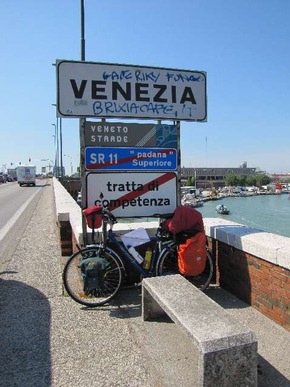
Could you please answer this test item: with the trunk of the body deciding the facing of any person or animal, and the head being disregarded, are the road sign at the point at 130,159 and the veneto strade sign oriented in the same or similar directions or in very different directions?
same or similar directions

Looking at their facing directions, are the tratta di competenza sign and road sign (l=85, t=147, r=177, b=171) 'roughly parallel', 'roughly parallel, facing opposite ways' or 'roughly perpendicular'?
roughly parallel

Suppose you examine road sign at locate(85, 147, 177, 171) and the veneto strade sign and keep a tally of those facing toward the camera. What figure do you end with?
2

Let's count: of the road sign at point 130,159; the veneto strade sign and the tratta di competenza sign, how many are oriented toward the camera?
3

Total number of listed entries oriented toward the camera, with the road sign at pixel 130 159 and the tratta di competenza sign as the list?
2

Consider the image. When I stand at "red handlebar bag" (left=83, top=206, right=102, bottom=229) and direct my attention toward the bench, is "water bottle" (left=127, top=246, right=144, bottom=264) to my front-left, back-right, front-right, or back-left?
front-left

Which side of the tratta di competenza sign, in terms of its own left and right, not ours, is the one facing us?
front

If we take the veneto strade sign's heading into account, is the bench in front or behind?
in front

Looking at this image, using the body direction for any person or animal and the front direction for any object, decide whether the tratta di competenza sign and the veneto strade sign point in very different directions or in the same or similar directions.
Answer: same or similar directions

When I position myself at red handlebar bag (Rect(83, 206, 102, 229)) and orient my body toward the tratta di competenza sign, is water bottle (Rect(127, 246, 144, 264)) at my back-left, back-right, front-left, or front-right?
front-right

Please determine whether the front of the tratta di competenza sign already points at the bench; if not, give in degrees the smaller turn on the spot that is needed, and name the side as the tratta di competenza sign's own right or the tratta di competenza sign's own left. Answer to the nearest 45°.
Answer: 0° — it already faces it
